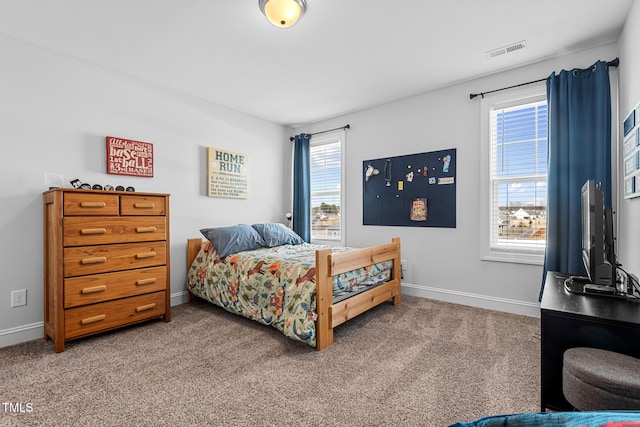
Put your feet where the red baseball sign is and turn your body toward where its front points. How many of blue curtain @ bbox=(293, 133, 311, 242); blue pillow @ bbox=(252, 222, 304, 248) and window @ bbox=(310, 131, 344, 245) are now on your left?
3

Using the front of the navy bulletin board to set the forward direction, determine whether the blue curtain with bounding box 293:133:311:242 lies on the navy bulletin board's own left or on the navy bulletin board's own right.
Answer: on the navy bulletin board's own right

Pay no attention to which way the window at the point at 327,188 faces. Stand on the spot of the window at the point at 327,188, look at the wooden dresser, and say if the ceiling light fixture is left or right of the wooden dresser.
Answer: left

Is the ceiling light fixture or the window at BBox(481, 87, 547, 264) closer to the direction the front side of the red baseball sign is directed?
the ceiling light fixture

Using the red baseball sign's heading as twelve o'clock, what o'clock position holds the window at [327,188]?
The window is roughly at 9 o'clock from the red baseball sign.

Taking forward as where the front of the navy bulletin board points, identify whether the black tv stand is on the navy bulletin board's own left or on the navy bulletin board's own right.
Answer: on the navy bulletin board's own left

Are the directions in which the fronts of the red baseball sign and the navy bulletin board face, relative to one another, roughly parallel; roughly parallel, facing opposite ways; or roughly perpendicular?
roughly perpendicular
